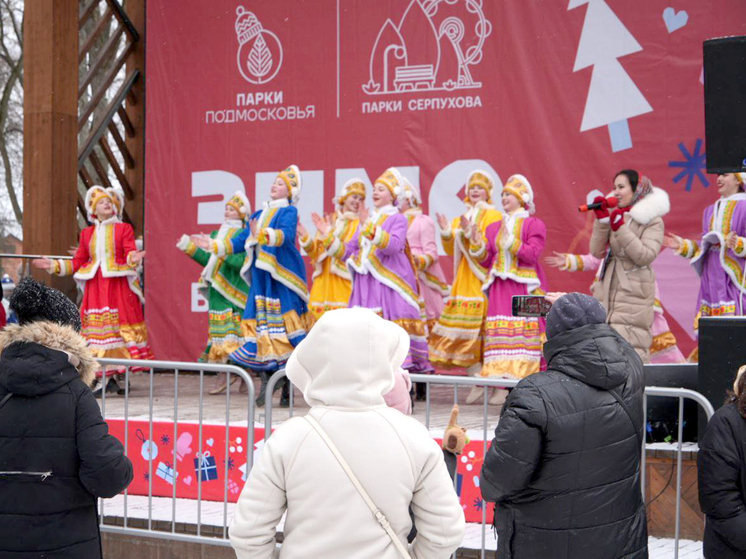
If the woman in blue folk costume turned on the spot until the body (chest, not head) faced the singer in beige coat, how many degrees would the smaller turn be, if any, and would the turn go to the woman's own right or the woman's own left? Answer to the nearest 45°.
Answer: approximately 90° to the woman's own left

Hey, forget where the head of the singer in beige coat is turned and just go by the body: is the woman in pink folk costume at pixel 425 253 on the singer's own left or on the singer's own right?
on the singer's own right

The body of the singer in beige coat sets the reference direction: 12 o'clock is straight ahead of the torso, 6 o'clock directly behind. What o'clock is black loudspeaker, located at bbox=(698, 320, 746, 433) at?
The black loudspeaker is roughly at 10 o'clock from the singer in beige coat.

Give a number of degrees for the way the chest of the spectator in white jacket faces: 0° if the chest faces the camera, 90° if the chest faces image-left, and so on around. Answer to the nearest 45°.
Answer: approximately 180°

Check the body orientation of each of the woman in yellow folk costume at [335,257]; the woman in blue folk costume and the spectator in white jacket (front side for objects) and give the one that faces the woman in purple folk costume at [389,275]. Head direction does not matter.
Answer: the spectator in white jacket

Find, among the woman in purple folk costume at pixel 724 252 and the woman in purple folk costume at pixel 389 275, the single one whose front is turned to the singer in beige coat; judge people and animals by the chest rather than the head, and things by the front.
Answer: the woman in purple folk costume at pixel 724 252
